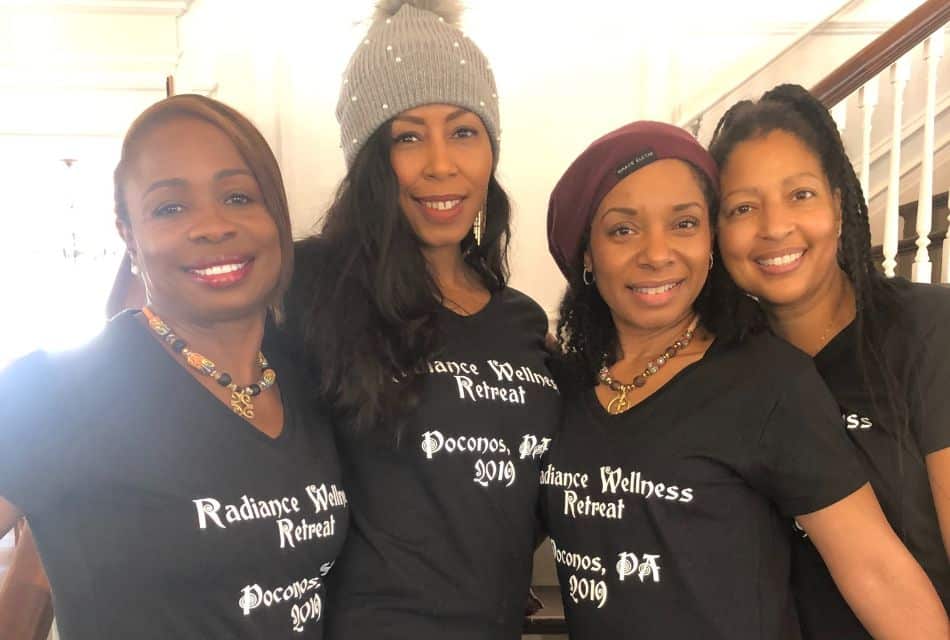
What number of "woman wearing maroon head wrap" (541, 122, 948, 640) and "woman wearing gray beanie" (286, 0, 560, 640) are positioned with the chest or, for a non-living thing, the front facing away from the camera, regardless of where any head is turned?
0

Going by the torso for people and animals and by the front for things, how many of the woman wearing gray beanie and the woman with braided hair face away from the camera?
0

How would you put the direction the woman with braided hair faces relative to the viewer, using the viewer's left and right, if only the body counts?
facing the viewer and to the left of the viewer

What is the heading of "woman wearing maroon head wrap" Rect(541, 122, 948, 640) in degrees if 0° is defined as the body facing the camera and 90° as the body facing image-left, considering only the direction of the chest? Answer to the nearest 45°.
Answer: approximately 45°
